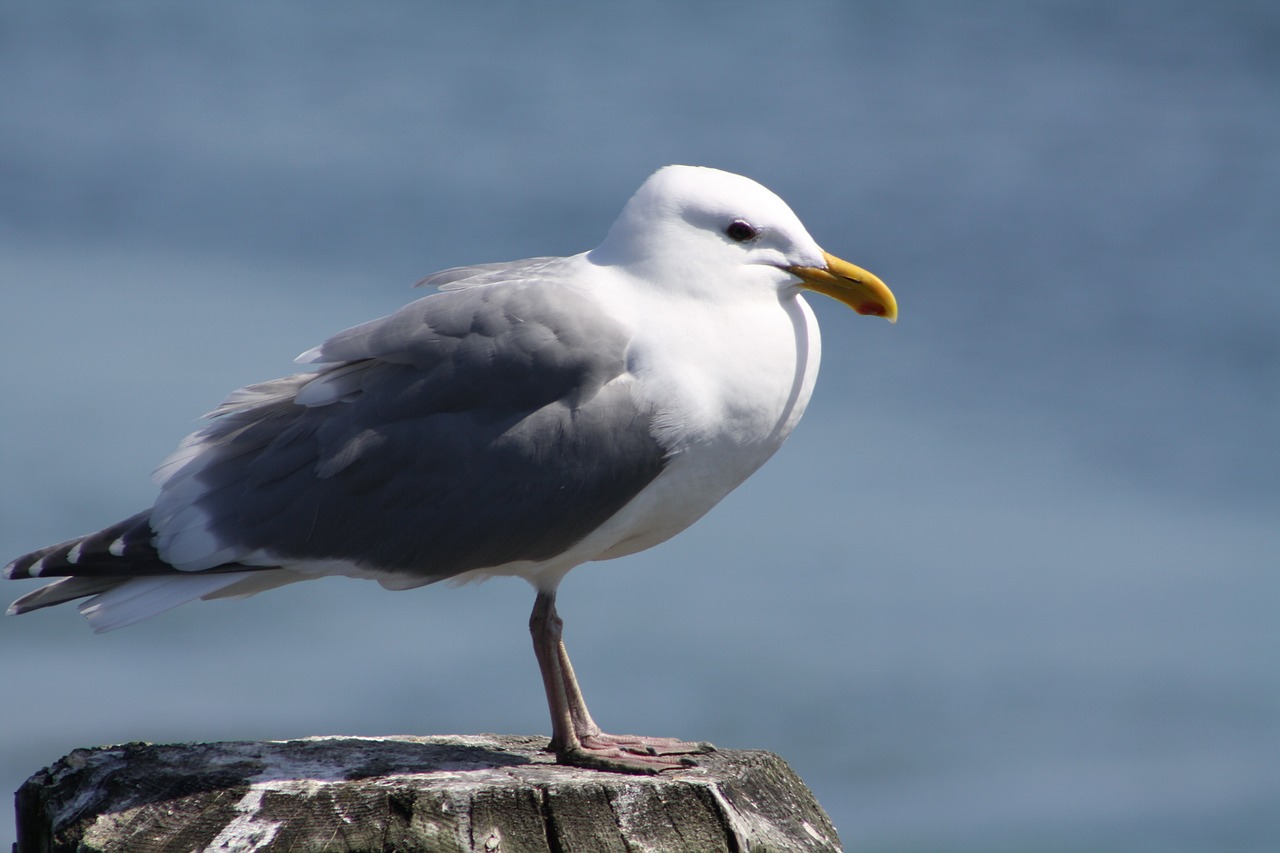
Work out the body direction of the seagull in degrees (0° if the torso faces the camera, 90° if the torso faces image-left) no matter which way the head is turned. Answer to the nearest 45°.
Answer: approximately 270°
